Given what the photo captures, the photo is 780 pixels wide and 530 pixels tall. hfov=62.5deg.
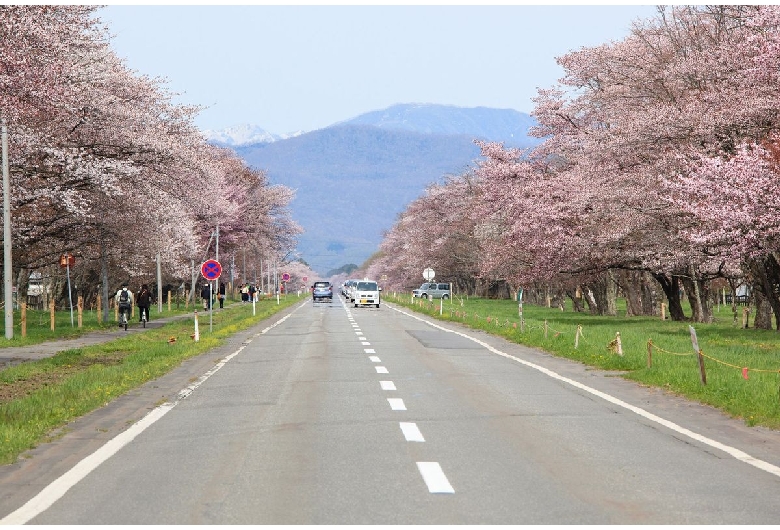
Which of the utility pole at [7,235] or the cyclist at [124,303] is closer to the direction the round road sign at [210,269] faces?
the utility pole

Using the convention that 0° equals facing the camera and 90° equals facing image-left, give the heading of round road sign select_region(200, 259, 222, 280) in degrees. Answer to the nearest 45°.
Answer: approximately 0°

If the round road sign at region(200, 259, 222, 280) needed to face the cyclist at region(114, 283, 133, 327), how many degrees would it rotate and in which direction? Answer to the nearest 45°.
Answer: approximately 135° to its right
